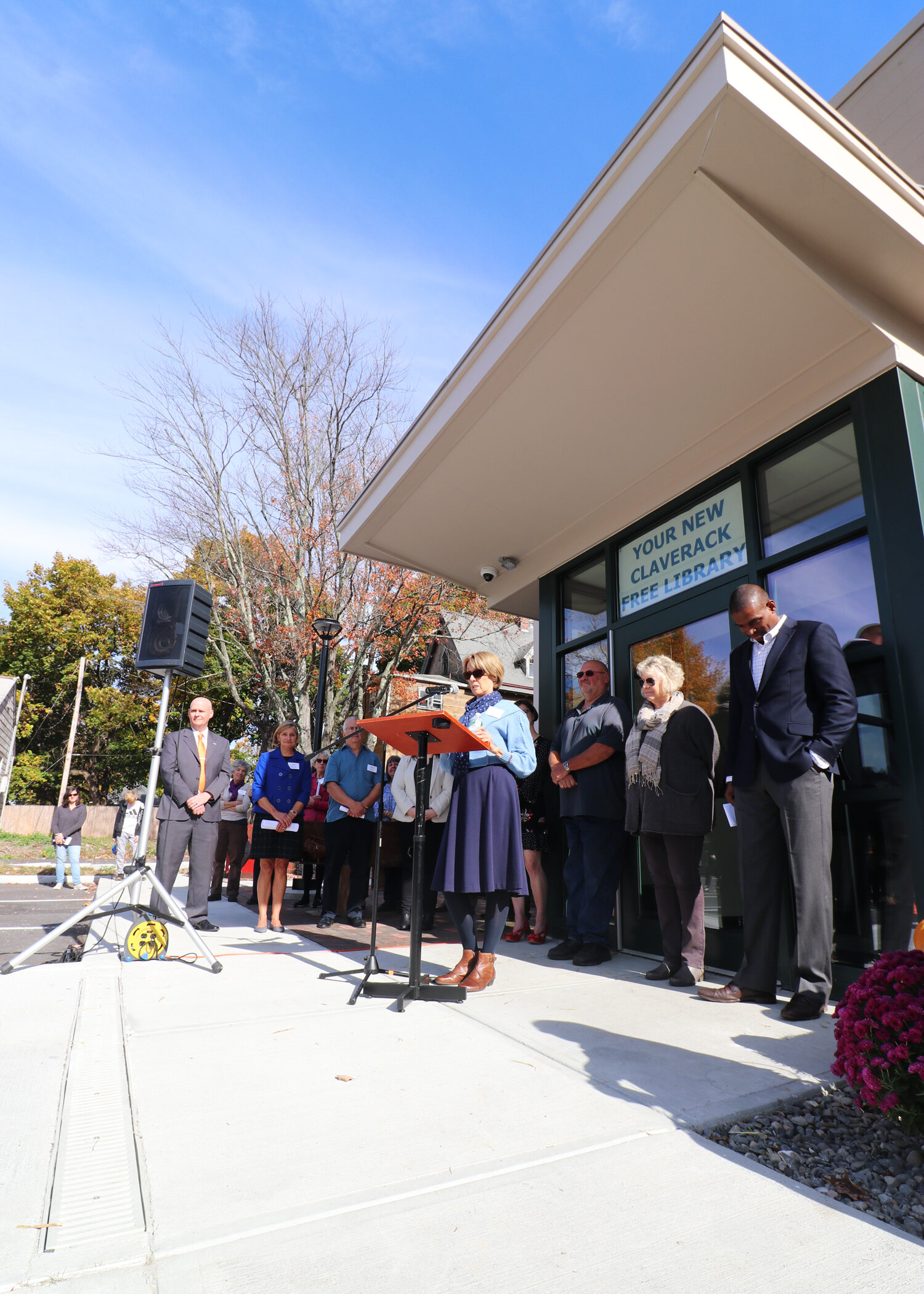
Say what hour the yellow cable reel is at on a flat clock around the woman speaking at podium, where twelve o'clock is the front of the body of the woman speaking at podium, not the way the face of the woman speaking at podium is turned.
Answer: The yellow cable reel is roughly at 2 o'clock from the woman speaking at podium.

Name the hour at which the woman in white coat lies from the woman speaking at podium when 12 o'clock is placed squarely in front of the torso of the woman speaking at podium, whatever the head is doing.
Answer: The woman in white coat is roughly at 4 o'clock from the woman speaking at podium.

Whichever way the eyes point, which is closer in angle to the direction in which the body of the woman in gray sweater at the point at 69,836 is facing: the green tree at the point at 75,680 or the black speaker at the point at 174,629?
the black speaker

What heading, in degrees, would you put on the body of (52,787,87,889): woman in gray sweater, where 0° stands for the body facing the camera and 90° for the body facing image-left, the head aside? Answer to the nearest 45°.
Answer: approximately 0°

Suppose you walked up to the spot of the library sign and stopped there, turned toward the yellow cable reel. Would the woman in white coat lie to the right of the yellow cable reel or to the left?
right

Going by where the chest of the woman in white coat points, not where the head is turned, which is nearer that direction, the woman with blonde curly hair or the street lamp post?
the woman with blonde curly hair

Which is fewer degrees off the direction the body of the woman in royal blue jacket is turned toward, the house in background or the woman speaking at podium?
the woman speaking at podium

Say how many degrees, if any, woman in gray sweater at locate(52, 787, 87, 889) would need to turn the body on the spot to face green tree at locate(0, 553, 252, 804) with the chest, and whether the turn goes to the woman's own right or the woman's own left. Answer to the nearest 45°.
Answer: approximately 180°

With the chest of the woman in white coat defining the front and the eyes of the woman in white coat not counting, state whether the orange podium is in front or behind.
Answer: in front

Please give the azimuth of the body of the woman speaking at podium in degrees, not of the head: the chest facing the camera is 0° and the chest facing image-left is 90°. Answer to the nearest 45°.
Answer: approximately 45°

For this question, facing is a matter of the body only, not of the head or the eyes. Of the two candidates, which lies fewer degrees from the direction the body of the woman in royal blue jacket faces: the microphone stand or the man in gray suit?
the microphone stand
